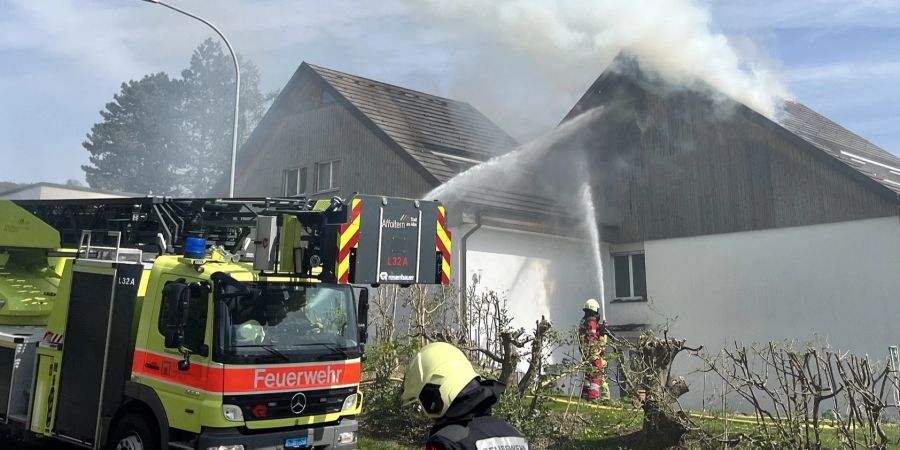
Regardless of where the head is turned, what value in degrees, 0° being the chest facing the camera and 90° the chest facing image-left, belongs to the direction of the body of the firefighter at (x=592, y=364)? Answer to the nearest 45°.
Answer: approximately 180°

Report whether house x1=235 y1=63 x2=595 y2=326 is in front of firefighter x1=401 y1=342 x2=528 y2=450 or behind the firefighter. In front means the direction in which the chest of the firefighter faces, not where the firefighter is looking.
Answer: in front

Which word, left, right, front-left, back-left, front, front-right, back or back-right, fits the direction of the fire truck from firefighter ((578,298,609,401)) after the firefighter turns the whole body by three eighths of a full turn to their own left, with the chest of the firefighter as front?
front

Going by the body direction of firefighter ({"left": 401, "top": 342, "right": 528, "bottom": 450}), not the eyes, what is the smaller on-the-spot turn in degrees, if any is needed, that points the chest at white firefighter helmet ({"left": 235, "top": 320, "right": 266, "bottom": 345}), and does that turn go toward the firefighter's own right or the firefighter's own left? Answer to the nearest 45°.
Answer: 0° — they already face it

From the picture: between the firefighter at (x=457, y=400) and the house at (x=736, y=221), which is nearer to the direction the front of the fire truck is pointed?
the firefighter

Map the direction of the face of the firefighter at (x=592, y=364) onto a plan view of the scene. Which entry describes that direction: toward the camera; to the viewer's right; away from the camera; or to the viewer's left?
away from the camera

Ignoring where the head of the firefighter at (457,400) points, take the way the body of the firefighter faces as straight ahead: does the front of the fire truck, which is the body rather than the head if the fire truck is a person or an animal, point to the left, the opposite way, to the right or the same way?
the opposite way

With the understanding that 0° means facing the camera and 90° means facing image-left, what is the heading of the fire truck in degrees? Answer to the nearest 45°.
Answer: approximately 315°

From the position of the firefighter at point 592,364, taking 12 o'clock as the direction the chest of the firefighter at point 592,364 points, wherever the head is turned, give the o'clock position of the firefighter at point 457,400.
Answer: the firefighter at point 457,400 is roughly at 6 o'clock from the firefighter at point 592,364.

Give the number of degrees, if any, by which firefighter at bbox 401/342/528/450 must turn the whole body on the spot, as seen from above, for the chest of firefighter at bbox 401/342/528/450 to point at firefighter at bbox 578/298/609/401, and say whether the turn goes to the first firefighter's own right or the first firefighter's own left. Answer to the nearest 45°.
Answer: approximately 45° to the first firefighter's own right

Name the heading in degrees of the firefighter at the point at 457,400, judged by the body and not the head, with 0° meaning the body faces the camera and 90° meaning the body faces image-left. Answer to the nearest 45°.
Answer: approximately 135°
